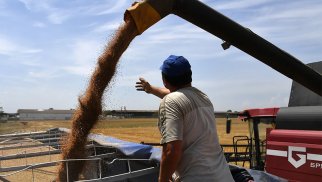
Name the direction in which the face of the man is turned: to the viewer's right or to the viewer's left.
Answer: to the viewer's left

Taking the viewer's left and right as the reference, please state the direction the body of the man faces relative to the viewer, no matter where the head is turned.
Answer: facing away from the viewer and to the left of the viewer
